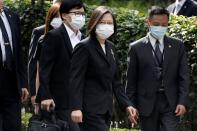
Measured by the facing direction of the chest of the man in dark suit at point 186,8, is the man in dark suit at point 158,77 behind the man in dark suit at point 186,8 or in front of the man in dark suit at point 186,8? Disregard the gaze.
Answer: in front

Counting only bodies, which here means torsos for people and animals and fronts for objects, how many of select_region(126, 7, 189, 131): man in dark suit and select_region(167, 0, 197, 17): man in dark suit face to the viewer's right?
0

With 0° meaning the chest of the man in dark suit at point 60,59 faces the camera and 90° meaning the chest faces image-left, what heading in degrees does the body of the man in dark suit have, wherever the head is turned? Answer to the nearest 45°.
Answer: approximately 315°

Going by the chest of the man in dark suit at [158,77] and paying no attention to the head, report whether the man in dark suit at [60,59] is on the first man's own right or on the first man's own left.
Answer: on the first man's own right

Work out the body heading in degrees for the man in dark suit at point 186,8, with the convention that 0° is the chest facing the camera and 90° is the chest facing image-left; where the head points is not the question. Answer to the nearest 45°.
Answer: approximately 45°

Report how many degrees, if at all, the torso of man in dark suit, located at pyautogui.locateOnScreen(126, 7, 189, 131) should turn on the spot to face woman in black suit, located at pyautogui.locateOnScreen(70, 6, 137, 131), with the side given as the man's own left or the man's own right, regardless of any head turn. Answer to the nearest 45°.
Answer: approximately 45° to the man's own right

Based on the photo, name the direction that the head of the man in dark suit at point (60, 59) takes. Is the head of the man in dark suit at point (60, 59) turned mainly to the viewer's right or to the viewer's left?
to the viewer's right

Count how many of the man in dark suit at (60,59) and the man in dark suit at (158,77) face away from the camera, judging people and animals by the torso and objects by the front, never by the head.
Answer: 0
